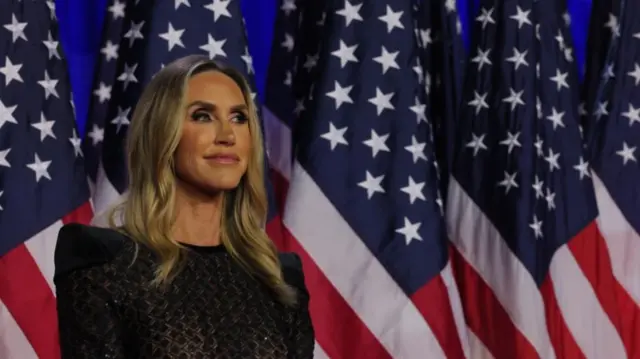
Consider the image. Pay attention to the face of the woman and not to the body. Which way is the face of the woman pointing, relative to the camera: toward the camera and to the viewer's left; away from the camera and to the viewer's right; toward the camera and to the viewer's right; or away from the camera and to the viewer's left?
toward the camera and to the viewer's right

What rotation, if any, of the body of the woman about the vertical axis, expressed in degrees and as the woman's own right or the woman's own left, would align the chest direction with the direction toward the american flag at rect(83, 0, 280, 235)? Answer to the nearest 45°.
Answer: approximately 135° to the woman's own left

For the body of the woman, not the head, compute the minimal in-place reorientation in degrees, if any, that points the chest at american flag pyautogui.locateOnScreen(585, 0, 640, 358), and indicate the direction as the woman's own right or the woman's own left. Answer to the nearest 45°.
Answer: approximately 90° to the woman's own left

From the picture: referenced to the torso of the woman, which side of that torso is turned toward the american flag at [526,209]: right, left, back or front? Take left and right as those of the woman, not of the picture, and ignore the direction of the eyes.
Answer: left
